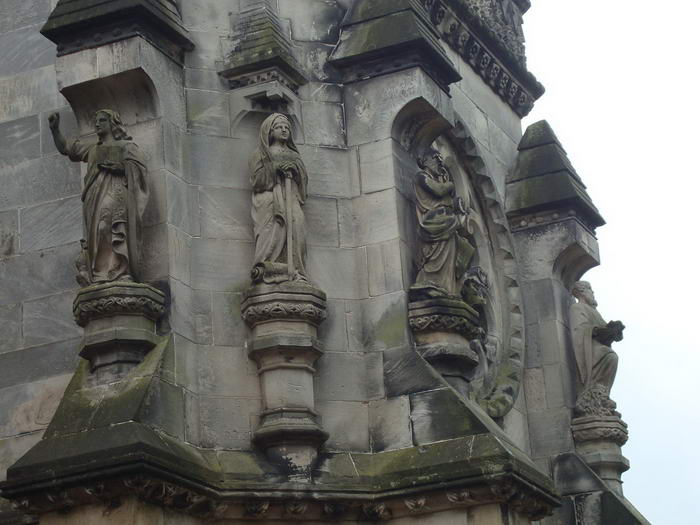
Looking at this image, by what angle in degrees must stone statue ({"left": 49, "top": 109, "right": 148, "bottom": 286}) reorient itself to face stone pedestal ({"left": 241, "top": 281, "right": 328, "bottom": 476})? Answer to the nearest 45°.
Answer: approximately 135° to its left

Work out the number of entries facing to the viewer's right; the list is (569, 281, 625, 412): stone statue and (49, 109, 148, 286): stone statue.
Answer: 1

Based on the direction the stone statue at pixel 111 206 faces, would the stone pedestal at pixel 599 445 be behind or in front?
behind

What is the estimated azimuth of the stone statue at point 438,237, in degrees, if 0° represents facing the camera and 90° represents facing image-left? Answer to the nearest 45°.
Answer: approximately 315°

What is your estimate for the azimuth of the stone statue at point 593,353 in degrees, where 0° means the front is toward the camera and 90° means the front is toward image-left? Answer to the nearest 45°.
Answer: approximately 270°

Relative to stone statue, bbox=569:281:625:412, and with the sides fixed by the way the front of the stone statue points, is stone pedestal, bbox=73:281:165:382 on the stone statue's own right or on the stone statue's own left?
on the stone statue's own right

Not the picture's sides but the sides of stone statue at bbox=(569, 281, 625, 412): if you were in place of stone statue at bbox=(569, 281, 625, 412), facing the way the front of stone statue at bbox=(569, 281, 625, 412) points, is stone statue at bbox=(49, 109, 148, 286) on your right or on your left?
on your right

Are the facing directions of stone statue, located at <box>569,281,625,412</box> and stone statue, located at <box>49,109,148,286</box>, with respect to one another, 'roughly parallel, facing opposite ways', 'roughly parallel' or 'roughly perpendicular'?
roughly perpendicular

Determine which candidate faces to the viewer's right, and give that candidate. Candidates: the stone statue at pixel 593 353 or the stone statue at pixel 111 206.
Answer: the stone statue at pixel 593 353

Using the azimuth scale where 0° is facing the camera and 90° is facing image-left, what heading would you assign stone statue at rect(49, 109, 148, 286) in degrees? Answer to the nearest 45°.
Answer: approximately 45°
